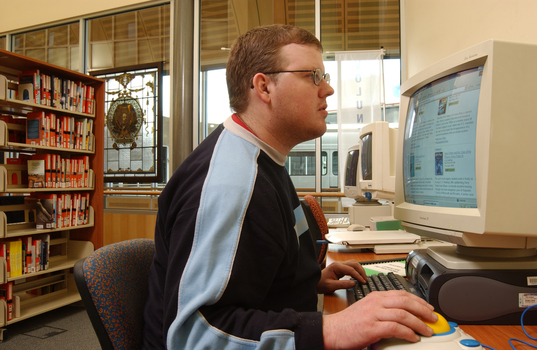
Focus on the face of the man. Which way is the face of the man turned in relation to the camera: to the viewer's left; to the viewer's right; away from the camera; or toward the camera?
to the viewer's right

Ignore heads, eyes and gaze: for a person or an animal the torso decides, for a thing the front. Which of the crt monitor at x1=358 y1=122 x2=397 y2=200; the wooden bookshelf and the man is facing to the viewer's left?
the crt monitor

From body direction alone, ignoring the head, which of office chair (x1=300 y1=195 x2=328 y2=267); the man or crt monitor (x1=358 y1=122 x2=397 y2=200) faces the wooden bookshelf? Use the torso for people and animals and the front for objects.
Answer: the crt monitor

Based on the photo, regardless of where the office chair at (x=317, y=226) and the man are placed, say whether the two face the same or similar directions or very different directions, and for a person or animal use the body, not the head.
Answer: same or similar directions

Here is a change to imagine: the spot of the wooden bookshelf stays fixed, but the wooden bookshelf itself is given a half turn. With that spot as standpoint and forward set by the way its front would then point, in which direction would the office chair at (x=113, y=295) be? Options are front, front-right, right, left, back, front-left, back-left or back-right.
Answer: back-left

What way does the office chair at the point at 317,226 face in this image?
to the viewer's right

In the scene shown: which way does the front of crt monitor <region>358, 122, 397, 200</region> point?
to the viewer's left

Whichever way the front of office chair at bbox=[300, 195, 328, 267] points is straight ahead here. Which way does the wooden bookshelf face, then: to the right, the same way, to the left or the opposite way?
to the right

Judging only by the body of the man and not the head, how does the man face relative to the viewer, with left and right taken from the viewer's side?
facing to the right of the viewer

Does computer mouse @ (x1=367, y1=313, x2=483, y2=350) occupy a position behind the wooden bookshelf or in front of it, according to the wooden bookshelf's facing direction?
in front

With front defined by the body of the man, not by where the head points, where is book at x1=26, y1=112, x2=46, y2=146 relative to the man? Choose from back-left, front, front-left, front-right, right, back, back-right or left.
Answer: back-left

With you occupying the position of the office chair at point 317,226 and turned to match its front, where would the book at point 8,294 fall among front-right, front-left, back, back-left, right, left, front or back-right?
back

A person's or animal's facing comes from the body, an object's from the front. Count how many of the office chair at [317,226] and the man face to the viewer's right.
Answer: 2

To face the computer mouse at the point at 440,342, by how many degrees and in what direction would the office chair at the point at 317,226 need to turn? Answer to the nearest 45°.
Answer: approximately 90° to its right

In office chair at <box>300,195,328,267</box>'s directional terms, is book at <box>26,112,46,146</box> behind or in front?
behind

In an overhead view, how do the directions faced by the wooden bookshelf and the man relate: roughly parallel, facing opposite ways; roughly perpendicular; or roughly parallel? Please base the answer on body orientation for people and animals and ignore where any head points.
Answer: roughly parallel

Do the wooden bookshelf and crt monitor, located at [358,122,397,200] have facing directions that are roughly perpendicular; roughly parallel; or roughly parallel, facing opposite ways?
roughly parallel, facing opposite ways
